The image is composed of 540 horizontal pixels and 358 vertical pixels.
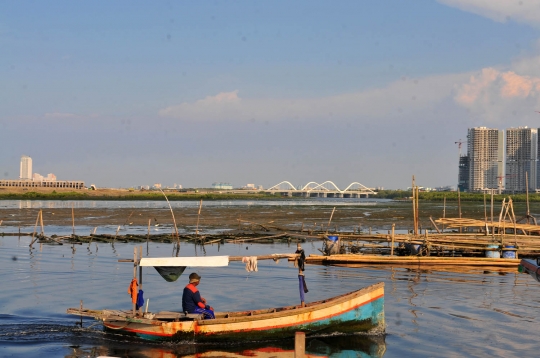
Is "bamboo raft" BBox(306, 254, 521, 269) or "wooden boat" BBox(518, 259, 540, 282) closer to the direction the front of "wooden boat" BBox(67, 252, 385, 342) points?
the wooden boat

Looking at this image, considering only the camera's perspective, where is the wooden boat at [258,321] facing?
facing to the right of the viewer

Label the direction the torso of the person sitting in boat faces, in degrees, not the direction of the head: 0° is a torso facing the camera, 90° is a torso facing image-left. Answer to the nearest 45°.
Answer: approximately 270°

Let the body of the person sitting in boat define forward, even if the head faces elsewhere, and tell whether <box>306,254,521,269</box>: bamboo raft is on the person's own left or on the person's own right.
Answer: on the person's own left
